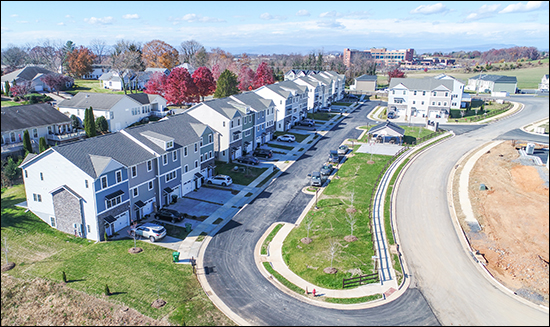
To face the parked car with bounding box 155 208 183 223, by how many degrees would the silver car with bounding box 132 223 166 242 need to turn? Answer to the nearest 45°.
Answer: approximately 90° to its right

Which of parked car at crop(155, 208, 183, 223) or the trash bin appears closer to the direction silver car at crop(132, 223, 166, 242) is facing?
the parked car

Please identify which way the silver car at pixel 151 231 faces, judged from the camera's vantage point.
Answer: facing away from the viewer and to the left of the viewer

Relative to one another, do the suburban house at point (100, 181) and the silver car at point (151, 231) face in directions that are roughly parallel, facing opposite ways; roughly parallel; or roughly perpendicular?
roughly parallel, facing opposite ways

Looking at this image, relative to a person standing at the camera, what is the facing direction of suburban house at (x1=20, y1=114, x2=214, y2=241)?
facing the viewer and to the right of the viewer

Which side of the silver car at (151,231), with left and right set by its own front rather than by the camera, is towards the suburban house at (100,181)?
front

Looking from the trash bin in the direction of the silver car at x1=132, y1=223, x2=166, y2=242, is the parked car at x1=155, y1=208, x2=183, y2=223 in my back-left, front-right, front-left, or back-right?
front-right

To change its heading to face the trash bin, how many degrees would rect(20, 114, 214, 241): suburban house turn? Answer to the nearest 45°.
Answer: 0° — it already faces it

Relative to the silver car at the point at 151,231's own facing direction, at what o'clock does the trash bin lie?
The trash bin is roughly at 7 o'clock from the silver car.

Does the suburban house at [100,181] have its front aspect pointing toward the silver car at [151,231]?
yes

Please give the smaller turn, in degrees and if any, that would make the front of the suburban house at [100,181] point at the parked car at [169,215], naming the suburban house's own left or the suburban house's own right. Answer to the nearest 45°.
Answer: approximately 45° to the suburban house's own left

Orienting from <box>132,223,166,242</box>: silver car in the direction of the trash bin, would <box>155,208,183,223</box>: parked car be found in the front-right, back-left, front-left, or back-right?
back-left

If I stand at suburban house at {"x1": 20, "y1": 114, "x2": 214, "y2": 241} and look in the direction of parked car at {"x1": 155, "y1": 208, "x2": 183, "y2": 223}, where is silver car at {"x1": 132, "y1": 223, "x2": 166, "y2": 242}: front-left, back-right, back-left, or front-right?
front-right

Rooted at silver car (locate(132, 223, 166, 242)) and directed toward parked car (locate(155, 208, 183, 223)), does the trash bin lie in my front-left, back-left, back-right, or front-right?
back-right
